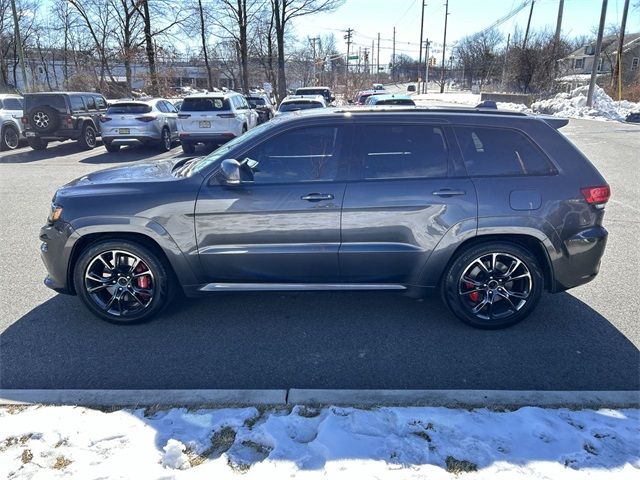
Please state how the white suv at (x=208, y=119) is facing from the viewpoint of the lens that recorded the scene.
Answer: facing away from the viewer and to the right of the viewer

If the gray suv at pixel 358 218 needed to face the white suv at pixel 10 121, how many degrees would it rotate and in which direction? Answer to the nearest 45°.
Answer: approximately 45° to its right

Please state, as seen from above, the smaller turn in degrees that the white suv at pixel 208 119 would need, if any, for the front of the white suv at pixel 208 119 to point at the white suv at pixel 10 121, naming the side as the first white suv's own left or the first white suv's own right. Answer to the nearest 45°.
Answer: approximately 90° to the first white suv's own left

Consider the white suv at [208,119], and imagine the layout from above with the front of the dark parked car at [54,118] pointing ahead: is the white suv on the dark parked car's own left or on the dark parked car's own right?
on the dark parked car's own right

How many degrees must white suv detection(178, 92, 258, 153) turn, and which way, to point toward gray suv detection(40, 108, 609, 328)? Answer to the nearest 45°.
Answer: approximately 135° to its right

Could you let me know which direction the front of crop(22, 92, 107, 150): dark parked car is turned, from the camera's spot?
facing away from the viewer and to the right of the viewer

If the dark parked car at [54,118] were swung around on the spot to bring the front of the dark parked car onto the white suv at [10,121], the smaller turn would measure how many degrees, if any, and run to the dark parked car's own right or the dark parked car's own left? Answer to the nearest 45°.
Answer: approximately 90° to the dark parked car's own left

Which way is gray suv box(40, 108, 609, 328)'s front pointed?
to the viewer's left

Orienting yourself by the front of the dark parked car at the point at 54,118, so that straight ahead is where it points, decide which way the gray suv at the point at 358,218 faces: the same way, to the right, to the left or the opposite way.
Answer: to the left
